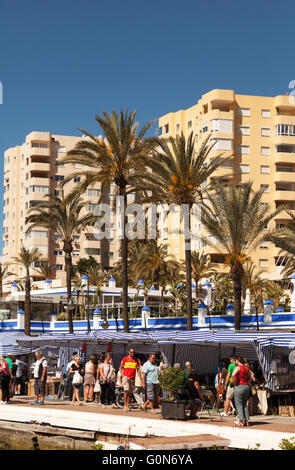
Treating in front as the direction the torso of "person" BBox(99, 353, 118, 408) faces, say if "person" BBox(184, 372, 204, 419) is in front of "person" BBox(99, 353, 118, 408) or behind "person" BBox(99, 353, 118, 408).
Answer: in front

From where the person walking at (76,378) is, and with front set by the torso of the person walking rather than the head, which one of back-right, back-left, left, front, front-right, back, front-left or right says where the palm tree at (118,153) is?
back-left
